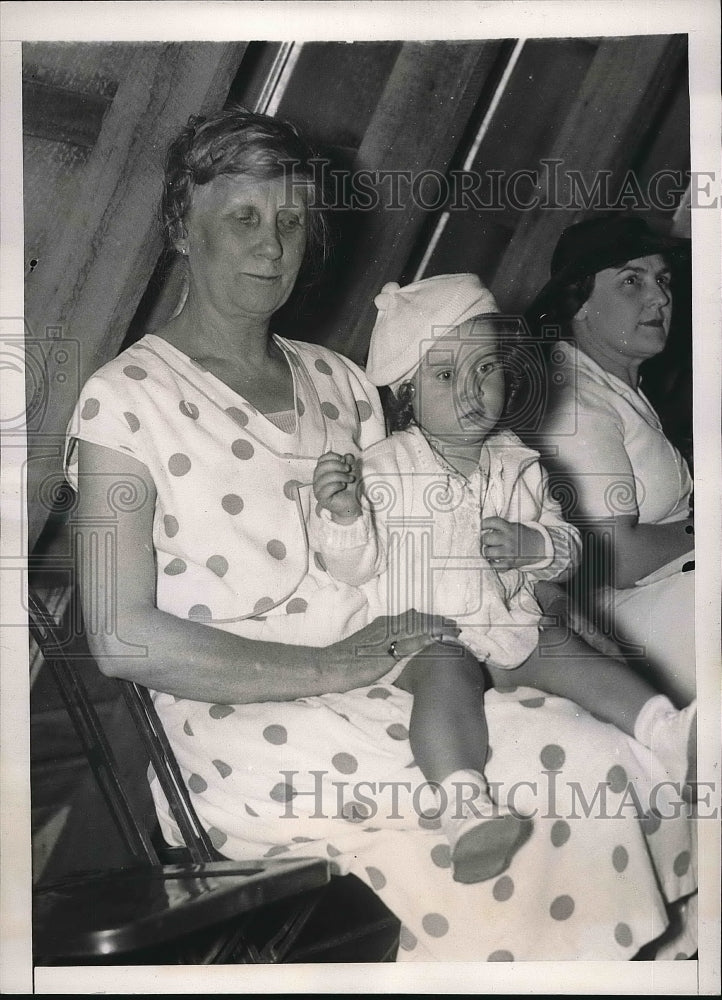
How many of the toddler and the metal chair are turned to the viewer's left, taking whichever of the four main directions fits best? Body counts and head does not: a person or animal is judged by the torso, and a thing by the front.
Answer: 0

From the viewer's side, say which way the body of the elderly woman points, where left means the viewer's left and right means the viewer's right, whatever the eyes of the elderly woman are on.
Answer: facing the viewer and to the right of the viewer
